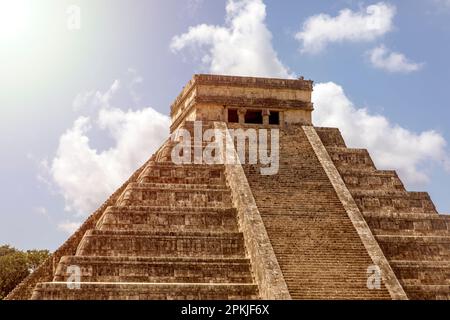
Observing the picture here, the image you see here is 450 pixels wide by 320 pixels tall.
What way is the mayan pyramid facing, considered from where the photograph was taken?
facing the viewer
